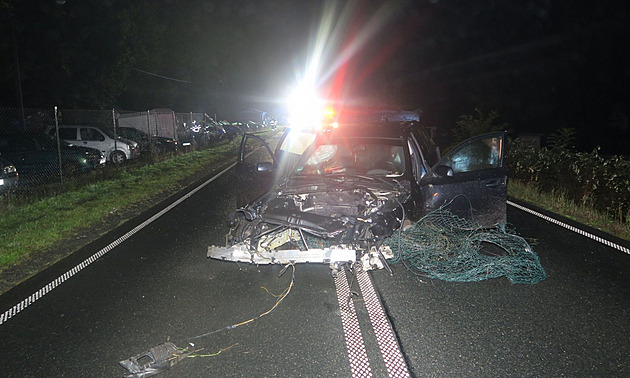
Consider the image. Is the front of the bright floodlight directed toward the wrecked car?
yes

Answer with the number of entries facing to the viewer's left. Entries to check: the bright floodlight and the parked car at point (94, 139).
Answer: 0

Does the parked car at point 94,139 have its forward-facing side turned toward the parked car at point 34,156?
no

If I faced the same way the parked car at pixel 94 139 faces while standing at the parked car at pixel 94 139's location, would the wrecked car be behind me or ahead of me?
ahead

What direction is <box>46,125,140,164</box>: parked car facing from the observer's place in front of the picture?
facing the viewer and to the right of the viewer

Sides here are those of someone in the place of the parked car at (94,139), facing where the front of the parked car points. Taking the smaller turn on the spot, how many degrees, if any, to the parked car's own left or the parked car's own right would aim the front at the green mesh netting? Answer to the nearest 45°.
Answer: approximately 45° to the parked car's own right

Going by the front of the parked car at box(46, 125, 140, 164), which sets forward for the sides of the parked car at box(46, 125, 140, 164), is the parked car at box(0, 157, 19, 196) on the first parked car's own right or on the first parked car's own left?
on the first parked car's own right

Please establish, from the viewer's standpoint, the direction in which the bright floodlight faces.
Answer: facing the viewer

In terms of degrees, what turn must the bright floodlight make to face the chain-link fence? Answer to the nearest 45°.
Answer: approximately 45° to its right

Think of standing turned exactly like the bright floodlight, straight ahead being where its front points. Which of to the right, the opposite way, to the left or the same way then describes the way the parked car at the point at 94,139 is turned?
to the left
